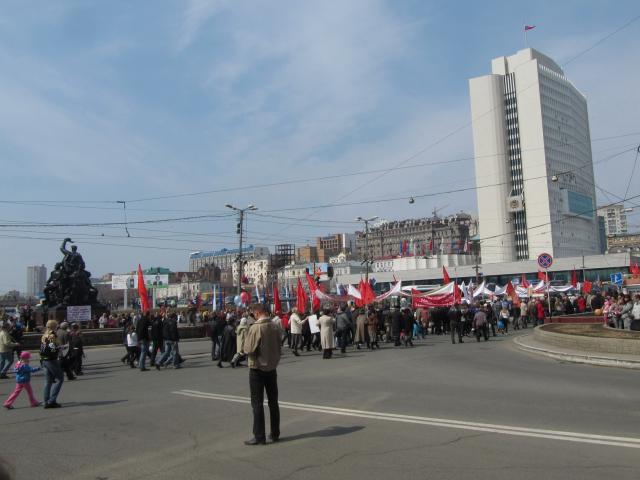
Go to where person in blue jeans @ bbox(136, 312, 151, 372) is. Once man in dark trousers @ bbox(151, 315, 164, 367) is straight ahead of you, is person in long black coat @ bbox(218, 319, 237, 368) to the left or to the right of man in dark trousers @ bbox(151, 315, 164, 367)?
right

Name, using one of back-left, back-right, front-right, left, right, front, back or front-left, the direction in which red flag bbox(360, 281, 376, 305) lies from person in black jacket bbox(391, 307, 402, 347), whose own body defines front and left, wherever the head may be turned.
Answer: front

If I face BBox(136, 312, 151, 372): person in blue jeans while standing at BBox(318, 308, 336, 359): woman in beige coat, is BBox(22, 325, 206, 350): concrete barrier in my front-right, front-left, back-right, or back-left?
front-right

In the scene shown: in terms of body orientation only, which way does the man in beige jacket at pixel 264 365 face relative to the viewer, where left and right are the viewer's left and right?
facing away from the viewer and to the left of the viewer

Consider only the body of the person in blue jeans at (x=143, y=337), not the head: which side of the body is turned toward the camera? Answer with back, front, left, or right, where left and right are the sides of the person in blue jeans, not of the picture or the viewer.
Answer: right

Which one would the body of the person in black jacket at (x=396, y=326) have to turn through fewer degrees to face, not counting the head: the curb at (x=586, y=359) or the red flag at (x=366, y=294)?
the red flag

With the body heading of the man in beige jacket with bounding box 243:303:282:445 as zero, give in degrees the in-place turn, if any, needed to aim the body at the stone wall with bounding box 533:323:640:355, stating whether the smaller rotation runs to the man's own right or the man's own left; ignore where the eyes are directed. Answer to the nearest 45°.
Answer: approximately 90° to the man's own right
